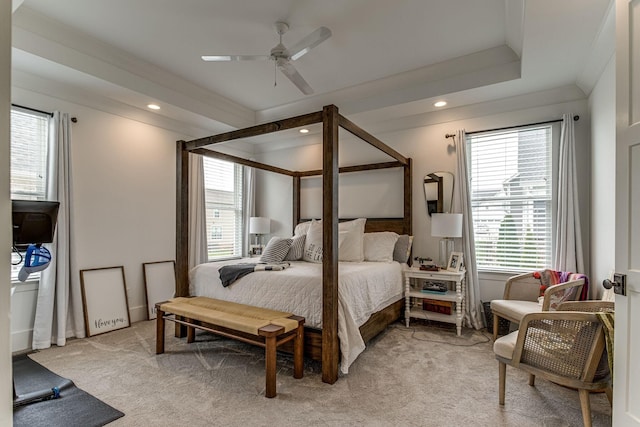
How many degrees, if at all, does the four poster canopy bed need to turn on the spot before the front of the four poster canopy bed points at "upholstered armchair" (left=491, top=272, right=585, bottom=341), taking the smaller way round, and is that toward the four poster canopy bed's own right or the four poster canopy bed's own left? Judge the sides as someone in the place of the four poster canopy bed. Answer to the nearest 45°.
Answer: approximately 135° to the four poster canopy bed's own left

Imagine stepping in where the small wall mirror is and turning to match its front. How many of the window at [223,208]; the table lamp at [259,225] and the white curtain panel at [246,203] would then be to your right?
3

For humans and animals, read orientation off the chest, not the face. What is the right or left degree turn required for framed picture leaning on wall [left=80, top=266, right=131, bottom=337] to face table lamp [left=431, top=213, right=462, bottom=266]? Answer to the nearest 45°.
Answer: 0° — it already faces it

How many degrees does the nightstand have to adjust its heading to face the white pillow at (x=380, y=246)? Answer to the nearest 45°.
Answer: approximately 90° to its right

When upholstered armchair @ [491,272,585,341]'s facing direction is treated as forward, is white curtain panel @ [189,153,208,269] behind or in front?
in front

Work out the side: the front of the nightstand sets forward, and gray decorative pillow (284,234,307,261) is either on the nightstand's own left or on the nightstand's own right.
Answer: on the nightstand's own right

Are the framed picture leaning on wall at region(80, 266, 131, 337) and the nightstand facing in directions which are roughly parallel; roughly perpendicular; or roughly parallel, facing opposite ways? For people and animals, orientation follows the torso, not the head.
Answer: roughly perpendicular

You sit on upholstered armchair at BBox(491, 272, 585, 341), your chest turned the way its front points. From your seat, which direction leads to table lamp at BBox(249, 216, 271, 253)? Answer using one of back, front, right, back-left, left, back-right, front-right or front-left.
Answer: front-right

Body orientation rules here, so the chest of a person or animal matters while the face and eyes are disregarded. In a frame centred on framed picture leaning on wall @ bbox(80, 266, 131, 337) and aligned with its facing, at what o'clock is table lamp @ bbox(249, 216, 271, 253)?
The table lamp is roughly at 10 o'clock from the framed picture leaning on wall.

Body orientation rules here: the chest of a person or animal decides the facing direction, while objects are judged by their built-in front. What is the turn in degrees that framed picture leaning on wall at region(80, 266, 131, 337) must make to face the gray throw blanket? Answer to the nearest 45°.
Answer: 0° — it already faces it

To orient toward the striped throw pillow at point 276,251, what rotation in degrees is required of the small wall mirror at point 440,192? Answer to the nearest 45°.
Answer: approximately 45° to its right

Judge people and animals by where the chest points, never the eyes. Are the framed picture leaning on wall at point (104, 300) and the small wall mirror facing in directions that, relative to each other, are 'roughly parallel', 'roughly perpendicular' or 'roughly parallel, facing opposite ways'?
roughly perpendicular

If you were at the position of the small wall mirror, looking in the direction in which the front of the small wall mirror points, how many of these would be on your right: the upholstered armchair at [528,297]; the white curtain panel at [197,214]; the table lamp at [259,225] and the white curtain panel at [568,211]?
2

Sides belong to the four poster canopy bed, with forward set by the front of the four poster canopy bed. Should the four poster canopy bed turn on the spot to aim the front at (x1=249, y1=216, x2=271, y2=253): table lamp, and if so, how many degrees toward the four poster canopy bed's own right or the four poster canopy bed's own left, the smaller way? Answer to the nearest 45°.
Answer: approximately 135° to the four poster canopy bed's own right

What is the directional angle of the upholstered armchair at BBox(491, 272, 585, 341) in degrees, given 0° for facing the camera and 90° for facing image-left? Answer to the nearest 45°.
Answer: approximately 45°

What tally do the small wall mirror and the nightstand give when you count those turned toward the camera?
2

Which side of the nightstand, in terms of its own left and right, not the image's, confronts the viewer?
front

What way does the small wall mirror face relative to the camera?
toward the camera

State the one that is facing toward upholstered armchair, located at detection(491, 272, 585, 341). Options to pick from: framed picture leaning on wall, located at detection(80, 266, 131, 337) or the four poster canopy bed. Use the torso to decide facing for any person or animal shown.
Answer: the framed picture leaning on wall

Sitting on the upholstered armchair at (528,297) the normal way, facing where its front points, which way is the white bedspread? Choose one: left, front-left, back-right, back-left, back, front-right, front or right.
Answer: front

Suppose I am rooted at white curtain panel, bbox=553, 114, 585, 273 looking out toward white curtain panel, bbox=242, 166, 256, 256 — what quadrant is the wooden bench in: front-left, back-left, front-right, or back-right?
front-left
